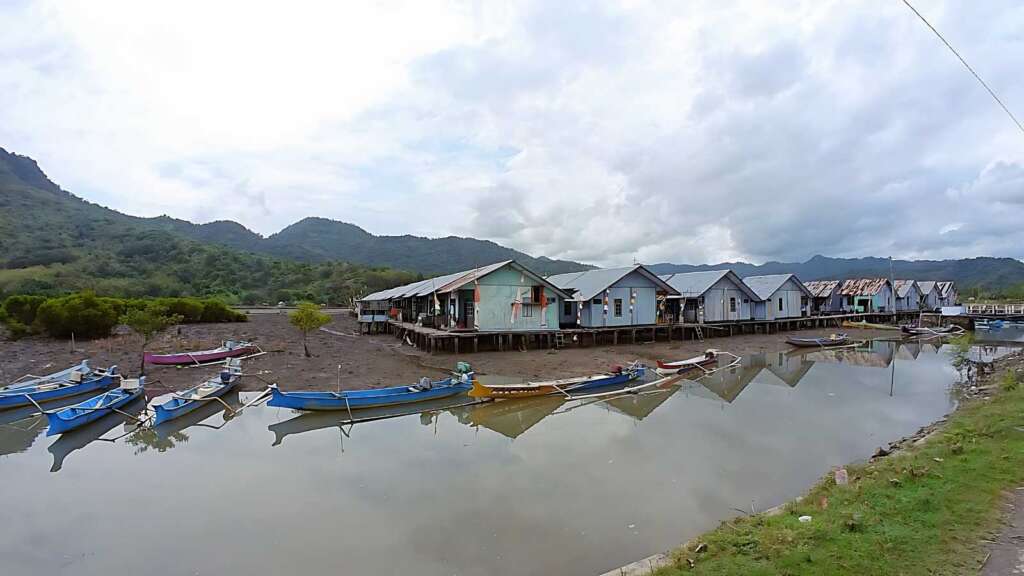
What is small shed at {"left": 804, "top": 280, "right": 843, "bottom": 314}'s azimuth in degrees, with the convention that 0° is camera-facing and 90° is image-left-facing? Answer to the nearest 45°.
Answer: approximately 45°

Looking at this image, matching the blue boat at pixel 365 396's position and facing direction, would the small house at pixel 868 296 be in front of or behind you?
behind

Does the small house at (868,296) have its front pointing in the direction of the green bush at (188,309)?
yes

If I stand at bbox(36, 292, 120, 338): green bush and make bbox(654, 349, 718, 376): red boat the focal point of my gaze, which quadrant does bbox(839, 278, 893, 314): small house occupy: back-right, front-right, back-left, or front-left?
front-left

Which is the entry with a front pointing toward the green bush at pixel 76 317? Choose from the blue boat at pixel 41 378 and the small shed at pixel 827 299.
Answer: the small shed

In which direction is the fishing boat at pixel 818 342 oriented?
to the viewer's left

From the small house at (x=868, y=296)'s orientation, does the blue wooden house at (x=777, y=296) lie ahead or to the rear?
ahead

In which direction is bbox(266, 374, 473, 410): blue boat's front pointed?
to the viewer's left

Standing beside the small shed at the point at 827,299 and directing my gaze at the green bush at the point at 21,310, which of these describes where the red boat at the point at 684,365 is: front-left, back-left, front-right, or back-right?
front-left

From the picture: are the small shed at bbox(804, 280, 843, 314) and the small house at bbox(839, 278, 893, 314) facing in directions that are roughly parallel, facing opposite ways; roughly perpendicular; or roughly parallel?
roughly parallel

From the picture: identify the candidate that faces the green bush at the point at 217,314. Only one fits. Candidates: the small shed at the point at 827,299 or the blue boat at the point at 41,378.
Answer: the small shed
